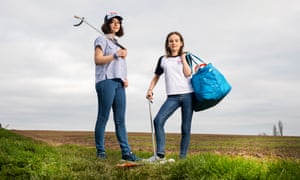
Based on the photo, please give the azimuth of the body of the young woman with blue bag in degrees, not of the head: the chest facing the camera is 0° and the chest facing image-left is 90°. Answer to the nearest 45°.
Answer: approximately 0°

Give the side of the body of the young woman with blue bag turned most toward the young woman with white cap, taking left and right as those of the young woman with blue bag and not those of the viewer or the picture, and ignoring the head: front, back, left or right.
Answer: right

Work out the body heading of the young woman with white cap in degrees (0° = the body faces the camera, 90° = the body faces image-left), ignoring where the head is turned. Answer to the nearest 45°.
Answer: approximately 315°
